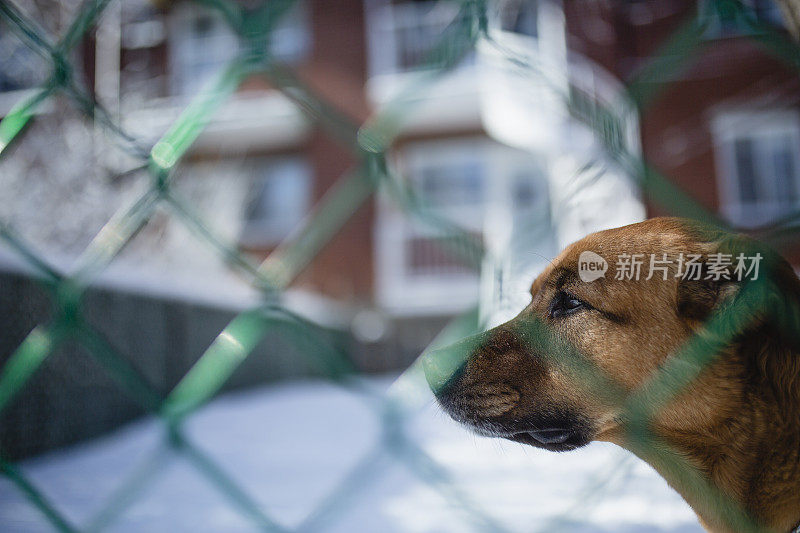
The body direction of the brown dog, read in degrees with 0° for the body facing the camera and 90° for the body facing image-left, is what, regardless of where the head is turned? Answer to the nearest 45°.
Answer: approximately 90°

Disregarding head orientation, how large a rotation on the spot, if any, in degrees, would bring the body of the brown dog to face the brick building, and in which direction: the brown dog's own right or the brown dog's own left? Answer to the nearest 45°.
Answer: approximately 90° to the brown dog's own right
